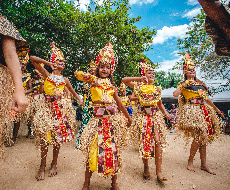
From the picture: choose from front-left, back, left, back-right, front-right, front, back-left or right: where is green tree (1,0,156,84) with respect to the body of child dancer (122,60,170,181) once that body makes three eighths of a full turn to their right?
front

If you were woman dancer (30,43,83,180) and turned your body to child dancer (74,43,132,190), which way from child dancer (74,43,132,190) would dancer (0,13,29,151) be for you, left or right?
right

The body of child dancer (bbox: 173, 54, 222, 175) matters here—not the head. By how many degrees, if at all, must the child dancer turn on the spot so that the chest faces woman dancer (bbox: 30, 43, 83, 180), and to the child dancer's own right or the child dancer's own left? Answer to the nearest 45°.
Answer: approximately 90° to the child dancer's own right

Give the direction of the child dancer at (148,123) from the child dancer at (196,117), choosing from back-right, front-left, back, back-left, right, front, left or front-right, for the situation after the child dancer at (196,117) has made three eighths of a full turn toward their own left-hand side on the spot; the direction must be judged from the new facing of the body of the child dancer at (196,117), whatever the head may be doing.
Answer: back-left

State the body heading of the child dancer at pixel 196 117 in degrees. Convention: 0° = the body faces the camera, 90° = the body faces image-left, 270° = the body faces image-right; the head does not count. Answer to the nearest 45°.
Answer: approximately 315°

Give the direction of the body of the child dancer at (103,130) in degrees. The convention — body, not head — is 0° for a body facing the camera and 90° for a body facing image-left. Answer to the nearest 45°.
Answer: approximately 0°

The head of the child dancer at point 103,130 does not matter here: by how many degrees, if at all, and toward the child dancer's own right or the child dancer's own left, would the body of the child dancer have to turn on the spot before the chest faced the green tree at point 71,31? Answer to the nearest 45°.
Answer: approximately 180°

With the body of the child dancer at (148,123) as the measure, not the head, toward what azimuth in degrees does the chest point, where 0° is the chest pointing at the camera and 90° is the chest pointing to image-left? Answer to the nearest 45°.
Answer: approximately 0°
